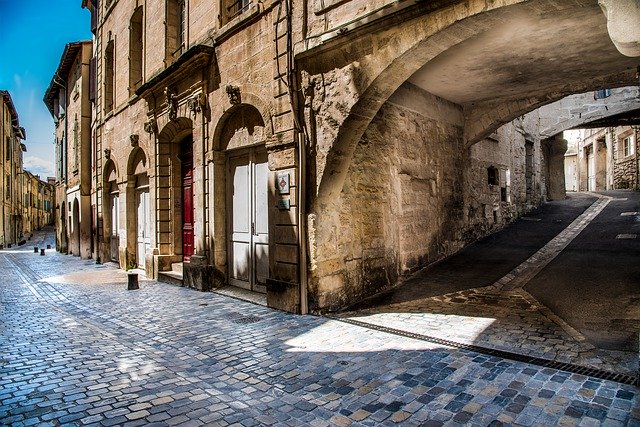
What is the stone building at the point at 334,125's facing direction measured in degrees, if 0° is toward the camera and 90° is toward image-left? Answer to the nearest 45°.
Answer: approximately 45°

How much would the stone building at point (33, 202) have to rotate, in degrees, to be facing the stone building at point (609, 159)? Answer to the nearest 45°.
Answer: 0° — it already faces it

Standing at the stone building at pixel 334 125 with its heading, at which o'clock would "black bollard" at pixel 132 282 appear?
The black bollard is roughly at 2 o'clock from the stone building.

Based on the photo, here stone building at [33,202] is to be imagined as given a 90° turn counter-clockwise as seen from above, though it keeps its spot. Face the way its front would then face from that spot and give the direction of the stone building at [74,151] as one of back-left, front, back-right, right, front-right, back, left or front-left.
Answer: back-right

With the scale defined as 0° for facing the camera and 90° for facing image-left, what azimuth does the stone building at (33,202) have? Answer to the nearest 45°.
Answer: approximately 315°

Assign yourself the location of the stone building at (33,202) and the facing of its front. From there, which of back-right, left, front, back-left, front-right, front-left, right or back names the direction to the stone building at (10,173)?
front-right

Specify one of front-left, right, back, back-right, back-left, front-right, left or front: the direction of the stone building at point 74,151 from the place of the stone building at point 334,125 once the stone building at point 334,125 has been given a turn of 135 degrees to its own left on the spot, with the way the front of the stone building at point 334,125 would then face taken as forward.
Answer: back-left

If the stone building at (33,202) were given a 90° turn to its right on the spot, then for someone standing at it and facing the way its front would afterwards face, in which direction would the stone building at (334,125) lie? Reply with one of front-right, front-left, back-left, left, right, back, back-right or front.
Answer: front-left

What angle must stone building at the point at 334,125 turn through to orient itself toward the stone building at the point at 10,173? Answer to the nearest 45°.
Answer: approximately 90° to its right
